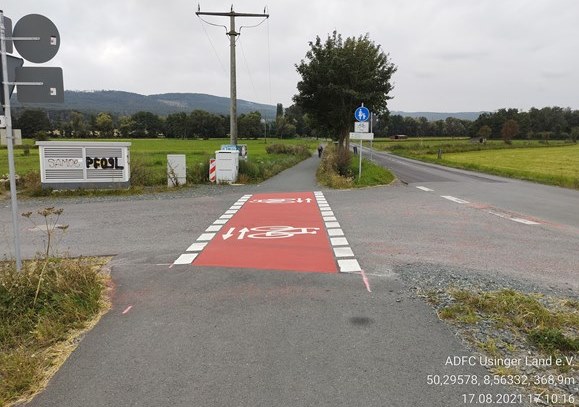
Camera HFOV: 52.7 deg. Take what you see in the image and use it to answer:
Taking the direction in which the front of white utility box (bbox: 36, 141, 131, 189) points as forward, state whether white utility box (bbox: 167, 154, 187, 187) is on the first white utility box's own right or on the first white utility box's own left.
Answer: on the first white utility box's own left

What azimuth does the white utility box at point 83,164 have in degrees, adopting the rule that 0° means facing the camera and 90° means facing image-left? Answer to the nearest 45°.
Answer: approximately 0°

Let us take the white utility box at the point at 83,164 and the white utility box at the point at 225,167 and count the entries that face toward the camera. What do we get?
2

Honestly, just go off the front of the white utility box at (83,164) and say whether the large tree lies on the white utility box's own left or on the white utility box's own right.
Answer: on the white utility box's own left

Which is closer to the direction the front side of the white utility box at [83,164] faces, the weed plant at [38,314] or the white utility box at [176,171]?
the weed plant

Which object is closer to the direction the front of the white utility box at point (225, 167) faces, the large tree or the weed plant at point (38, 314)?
the weed plant

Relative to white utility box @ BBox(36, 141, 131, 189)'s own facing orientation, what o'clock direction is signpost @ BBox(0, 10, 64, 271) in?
The signpost is roughly at 12 o'clock from the white utility box.

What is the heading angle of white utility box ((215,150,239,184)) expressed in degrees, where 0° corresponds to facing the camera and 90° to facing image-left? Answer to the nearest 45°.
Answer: approximately 0°

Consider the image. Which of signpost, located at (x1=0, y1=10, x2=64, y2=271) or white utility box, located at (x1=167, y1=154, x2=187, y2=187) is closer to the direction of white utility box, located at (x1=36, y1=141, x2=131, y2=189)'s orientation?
the signpost
